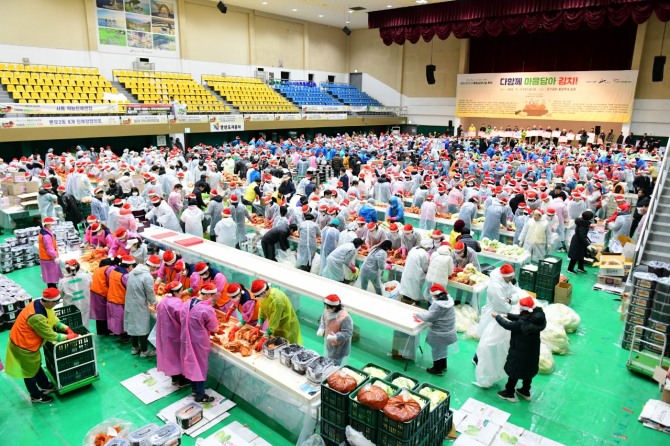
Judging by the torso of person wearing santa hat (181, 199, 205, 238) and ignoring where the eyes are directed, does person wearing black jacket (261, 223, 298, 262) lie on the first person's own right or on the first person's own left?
on the first person's own right

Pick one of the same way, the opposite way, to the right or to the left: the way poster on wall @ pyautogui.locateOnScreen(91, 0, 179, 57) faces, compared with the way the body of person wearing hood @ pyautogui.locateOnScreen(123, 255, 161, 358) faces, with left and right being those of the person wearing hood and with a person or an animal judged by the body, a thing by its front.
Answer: to the right

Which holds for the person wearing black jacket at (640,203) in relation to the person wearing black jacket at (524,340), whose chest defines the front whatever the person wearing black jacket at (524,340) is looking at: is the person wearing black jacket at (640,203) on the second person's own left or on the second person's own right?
on the second person's own right

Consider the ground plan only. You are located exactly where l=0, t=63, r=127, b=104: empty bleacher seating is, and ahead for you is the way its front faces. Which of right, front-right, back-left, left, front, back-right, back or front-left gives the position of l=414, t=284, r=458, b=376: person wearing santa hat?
front-right

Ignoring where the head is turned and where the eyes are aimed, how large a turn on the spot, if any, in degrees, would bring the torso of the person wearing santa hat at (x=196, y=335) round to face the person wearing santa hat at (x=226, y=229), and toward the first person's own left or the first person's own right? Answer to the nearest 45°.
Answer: approximately 45° to the first person's own left

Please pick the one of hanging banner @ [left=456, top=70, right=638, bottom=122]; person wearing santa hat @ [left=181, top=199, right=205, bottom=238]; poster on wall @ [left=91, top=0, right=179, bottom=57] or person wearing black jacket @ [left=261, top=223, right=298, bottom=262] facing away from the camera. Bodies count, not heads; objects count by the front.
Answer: the person wearing santa hat

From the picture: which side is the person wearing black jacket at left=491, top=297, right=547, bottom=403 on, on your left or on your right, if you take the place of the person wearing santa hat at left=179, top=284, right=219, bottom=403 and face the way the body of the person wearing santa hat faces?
on your right

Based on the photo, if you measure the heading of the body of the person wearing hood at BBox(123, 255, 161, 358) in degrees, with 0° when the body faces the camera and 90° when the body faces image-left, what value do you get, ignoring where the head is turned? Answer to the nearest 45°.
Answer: approximately 225°

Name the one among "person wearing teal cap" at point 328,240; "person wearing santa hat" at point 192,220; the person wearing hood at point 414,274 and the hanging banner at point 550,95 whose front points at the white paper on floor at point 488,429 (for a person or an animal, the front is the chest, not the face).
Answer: the hanging banner

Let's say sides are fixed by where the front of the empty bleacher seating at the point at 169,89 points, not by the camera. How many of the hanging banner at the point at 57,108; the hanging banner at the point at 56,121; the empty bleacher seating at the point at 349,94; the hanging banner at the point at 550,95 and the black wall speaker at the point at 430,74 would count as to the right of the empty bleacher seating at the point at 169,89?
2

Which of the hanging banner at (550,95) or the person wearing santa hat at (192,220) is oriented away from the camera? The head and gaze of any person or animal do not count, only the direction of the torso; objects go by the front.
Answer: the person wearing santa hat

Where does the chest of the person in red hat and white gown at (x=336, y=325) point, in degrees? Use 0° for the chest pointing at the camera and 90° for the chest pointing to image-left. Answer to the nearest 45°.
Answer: approximately 45°

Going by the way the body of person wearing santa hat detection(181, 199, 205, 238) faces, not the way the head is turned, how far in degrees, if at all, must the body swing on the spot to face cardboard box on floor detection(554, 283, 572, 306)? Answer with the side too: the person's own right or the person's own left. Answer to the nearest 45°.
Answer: approximately 135° to the person's own right

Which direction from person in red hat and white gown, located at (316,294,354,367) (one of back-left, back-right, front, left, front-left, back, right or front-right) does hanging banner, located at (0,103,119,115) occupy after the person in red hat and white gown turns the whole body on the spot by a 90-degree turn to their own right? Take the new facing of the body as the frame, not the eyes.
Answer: front
